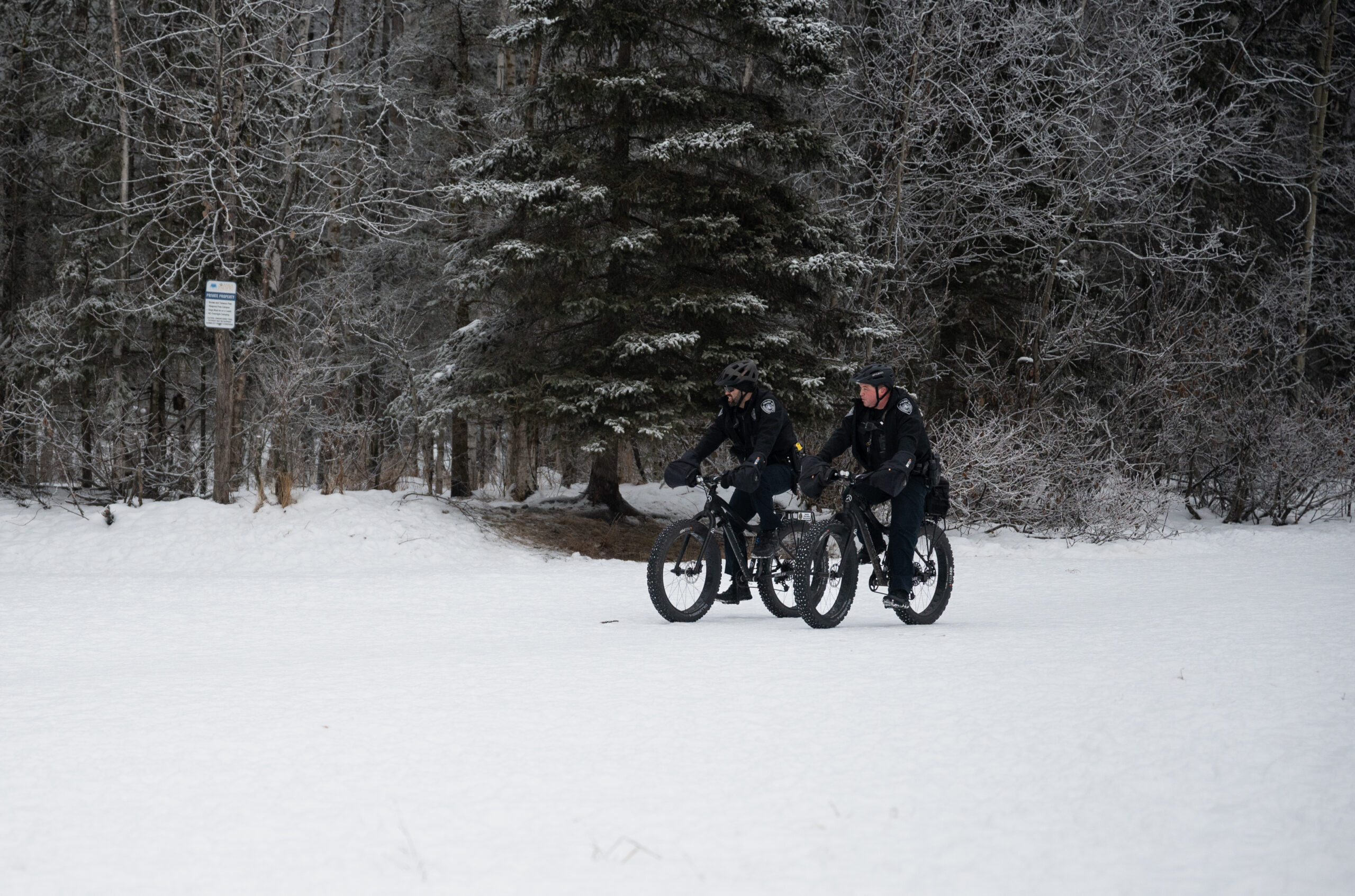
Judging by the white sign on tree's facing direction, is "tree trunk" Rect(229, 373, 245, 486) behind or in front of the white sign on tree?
behind

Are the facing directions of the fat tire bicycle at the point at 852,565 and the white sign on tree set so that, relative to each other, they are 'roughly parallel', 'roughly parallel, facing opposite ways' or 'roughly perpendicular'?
roughly perpendicular

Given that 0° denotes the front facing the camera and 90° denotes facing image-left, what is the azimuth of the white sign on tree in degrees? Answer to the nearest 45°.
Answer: approximately 0°

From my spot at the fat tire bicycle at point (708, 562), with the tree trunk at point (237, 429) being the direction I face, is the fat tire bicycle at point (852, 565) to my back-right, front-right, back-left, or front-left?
back-right

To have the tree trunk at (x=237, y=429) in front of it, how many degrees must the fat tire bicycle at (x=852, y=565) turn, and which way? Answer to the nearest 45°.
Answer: approximately 90° to its right

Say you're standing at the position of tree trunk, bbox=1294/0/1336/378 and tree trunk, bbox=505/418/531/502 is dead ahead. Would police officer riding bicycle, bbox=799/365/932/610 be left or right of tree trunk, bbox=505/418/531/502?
left

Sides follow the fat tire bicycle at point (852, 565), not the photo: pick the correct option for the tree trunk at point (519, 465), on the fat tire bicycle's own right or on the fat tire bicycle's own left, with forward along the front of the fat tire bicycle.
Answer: on the fat tire bicycle's own right

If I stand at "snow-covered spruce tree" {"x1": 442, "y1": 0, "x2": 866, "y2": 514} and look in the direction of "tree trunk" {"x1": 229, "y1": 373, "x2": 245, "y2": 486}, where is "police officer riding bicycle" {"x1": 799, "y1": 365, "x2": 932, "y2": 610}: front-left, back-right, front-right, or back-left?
back-left

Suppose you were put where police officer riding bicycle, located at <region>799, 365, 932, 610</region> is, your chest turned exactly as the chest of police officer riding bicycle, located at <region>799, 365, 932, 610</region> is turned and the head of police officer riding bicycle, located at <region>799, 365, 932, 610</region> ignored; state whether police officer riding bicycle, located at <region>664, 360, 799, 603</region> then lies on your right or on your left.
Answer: on your right

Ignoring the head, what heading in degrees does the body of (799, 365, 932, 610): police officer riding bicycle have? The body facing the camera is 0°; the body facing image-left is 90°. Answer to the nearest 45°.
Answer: approximately 45°

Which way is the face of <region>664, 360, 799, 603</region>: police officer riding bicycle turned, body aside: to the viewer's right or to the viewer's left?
to the viewer's left
